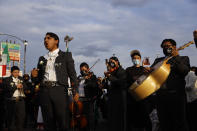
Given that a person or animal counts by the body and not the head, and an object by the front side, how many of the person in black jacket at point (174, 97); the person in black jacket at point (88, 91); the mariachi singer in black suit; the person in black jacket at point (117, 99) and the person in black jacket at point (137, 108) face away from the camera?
0

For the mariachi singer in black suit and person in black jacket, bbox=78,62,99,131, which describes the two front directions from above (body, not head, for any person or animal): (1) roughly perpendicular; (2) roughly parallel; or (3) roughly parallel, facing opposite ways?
roughly parallel

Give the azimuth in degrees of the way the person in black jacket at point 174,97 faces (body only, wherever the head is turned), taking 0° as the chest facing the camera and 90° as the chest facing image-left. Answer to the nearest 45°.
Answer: approximately 45°

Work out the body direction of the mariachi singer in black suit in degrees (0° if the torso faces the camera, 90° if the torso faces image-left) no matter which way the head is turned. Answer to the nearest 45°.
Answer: approximately 45°

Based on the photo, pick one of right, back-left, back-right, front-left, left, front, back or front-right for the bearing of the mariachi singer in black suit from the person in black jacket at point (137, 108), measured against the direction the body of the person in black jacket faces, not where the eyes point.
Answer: front-right

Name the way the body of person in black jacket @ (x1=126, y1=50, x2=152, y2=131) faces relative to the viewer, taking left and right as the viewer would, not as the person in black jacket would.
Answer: facing the viewer

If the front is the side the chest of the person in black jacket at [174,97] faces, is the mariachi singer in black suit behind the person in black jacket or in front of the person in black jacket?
in front

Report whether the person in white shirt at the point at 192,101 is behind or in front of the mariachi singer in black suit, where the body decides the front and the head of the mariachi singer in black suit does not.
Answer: behind

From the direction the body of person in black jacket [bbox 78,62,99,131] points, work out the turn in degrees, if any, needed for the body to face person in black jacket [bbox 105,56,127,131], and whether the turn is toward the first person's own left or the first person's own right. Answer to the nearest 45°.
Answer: approximately 45° to the first person's own left

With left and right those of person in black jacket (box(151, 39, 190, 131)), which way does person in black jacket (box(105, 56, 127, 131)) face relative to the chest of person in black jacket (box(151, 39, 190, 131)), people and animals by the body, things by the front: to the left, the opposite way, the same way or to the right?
the same way

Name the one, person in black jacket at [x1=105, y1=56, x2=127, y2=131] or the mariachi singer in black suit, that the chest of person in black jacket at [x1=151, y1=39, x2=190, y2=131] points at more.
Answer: the mariachi singer in black suit

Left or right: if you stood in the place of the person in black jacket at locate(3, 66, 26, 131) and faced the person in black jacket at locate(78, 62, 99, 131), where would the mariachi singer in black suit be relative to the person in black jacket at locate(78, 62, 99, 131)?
right

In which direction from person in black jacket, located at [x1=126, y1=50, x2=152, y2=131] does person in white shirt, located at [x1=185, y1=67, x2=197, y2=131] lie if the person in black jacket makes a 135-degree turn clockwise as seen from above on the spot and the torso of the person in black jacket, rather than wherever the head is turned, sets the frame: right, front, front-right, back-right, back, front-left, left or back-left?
back-right

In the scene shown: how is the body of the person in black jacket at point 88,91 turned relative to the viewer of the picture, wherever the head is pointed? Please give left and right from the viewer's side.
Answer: facing the viewer and to the left of the viewer

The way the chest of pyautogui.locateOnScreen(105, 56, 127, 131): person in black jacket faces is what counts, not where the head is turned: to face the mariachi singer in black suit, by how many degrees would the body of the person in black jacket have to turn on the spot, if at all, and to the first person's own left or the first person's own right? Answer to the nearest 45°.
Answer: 0° — they already face them
